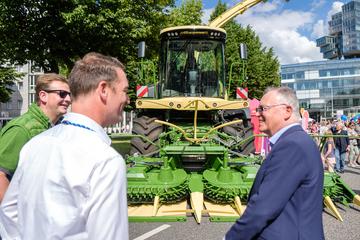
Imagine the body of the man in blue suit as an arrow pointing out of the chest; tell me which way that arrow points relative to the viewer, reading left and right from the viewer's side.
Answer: facing to the left of the viewer

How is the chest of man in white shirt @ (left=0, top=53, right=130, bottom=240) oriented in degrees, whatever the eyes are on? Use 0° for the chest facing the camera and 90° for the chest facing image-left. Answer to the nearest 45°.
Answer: approximately 225°

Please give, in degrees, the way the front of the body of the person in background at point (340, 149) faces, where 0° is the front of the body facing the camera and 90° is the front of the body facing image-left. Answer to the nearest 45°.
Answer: approximately 45°

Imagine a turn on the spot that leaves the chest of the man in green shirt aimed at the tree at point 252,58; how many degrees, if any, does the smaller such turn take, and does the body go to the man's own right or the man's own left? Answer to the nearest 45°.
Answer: approximately 45° to the man's own left

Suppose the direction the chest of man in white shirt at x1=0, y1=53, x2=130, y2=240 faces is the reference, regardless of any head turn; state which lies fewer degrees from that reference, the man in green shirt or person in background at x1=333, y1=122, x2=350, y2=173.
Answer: the person in background

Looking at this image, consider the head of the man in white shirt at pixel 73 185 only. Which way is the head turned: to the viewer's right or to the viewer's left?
to the viewer's right

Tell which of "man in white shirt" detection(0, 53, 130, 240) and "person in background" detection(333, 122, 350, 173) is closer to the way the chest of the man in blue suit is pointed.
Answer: the man in white shirt

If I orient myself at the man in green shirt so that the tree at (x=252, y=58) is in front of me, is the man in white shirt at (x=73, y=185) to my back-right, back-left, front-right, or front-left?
back-right

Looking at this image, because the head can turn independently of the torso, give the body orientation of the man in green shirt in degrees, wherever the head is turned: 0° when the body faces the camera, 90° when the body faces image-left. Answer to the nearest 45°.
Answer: approximately 270°

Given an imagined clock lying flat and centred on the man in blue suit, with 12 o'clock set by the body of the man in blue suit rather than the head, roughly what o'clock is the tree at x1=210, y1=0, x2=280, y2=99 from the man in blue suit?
The tree is roughly at 3 o'clock from the man in blue suit.

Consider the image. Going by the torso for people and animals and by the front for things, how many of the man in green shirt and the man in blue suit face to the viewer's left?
1
